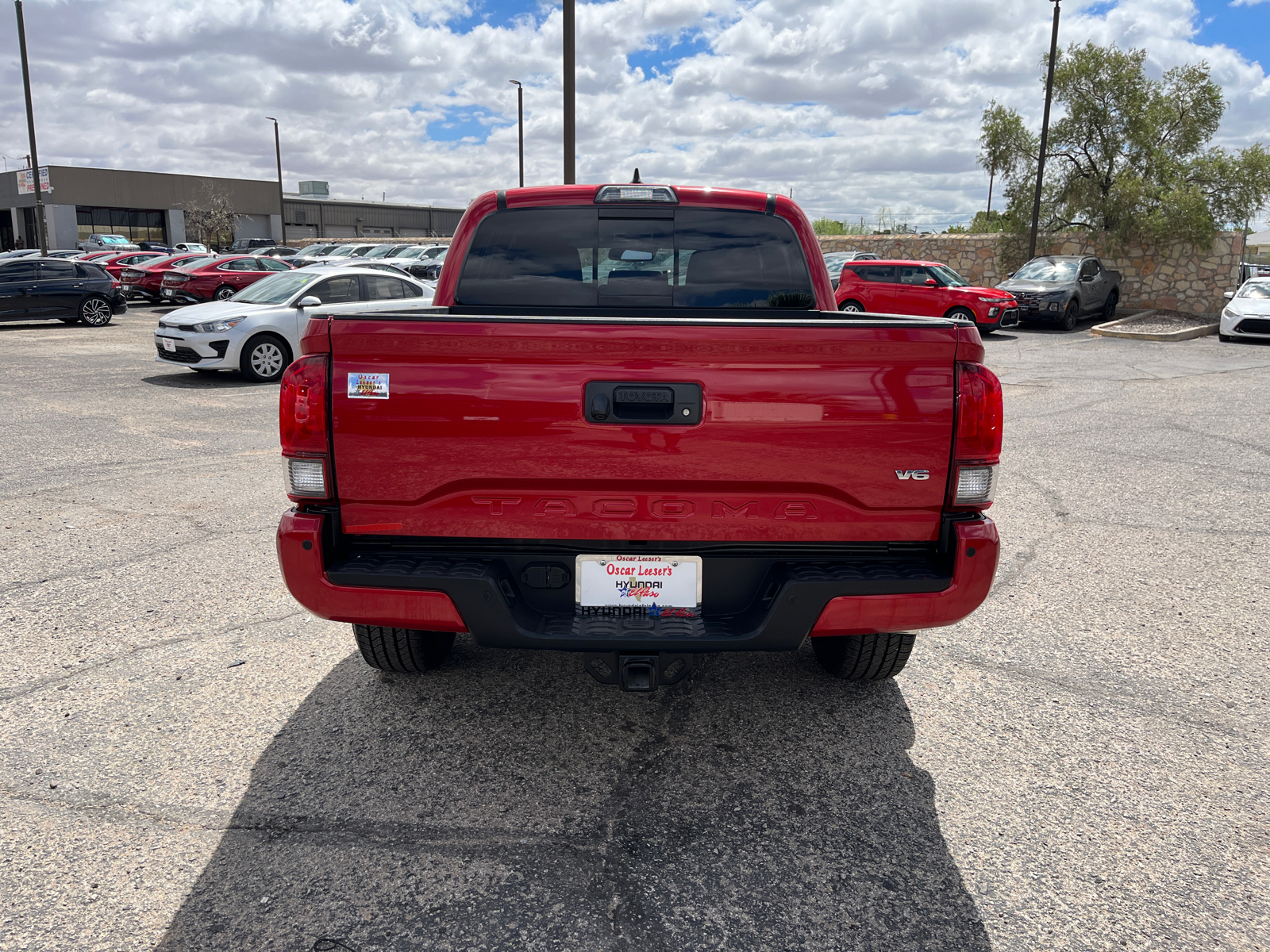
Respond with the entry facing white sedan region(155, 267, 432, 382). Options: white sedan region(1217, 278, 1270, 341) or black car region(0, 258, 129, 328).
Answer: white sedan region(1217, 278, 1270, 341)

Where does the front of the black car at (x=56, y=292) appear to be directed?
to the viewer's left

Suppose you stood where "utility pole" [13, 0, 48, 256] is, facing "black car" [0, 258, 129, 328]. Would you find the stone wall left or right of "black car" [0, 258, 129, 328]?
left

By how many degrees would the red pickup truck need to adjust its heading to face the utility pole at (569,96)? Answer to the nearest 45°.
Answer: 0° — it already faces it

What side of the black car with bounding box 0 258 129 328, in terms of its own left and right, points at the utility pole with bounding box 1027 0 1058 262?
back

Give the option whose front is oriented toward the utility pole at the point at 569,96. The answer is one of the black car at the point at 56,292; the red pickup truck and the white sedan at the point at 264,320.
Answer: the red pickup truck

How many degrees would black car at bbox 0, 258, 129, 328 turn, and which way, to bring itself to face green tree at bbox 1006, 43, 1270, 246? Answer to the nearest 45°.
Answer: approximately 180°

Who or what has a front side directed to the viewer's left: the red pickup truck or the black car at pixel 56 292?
the black car

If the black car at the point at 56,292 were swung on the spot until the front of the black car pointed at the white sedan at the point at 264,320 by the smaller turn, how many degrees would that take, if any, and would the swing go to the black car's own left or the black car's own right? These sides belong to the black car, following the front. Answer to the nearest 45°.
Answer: approximately 90° to the black car's own left

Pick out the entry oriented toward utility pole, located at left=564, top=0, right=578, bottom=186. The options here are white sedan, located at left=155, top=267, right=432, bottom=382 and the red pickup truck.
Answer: the red pickup truck

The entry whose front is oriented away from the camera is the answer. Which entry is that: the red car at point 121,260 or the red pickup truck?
the red pickup truck
